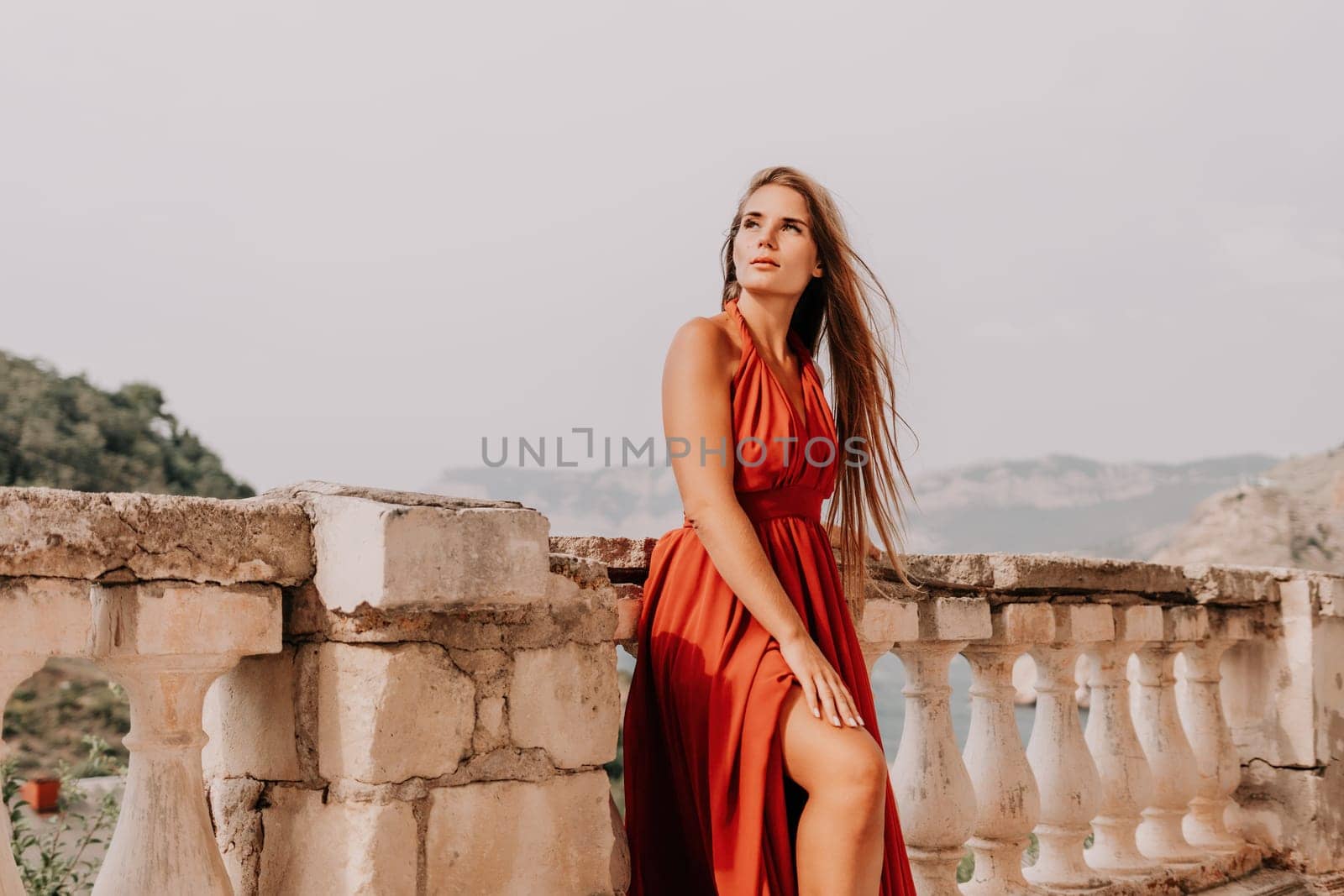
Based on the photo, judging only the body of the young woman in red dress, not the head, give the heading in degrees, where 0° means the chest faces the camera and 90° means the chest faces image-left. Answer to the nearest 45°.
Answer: approximately 315°

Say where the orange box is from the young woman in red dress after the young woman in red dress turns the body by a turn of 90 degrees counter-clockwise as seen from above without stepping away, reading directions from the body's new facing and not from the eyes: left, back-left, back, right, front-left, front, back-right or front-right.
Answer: left
